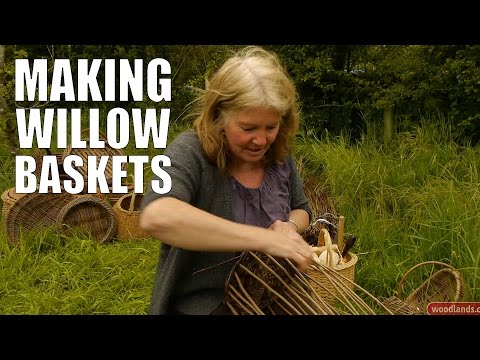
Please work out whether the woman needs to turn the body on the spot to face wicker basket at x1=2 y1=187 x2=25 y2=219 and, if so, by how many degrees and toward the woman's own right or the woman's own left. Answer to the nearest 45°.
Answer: approximately 180°

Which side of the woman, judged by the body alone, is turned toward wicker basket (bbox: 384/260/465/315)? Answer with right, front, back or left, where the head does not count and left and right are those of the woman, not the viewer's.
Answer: left

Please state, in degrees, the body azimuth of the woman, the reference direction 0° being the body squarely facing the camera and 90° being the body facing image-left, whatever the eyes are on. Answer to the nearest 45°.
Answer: approximately 315°

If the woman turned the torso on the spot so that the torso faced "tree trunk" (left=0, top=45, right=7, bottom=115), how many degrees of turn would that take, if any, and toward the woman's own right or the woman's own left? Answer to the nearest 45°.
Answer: approximately 180°

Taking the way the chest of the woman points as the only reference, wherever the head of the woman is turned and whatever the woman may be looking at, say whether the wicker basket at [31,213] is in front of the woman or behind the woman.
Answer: behind

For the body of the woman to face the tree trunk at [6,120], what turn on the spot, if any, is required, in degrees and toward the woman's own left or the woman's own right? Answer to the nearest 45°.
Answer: approximately 180°

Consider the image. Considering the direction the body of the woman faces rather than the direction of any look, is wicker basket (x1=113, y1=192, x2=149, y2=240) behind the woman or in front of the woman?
behind

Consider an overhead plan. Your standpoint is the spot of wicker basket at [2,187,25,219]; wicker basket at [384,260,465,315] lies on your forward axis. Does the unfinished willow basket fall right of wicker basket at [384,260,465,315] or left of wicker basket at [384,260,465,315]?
right

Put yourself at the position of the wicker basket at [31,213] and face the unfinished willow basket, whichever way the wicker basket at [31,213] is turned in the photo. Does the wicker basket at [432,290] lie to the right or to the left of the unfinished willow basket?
left
